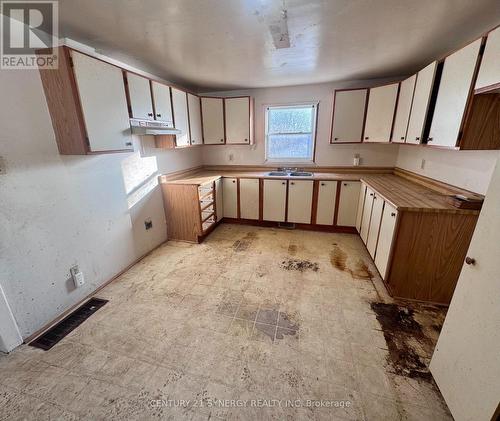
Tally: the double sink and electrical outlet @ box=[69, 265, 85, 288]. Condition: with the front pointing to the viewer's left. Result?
0

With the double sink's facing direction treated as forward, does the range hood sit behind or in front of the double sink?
in front

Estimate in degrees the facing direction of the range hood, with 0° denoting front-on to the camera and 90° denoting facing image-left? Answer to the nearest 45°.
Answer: approximately 315°

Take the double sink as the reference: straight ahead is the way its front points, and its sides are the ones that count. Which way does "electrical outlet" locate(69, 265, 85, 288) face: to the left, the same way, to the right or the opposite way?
to the left

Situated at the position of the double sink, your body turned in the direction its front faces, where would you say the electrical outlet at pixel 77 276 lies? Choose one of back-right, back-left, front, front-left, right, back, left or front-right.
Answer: front-right

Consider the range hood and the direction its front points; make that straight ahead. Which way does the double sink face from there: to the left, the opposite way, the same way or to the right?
to the right

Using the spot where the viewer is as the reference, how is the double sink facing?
facing the viewer

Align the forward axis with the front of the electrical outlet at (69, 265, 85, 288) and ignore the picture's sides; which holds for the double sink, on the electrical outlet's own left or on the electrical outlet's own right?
on the electrical outlet's own left

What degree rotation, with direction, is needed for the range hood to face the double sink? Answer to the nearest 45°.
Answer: approximately 45° to its left

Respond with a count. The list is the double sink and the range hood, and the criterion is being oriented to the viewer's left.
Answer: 0
